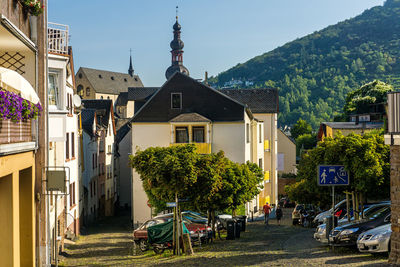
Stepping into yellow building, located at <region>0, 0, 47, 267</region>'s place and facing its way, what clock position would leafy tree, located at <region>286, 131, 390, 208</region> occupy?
The leafy tree is roughly at 10 o'clock from the yellow building.

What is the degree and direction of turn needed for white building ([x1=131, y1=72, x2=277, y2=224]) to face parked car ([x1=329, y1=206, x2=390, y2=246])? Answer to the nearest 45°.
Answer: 0° — it already faces it

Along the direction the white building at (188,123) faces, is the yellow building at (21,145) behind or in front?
in front

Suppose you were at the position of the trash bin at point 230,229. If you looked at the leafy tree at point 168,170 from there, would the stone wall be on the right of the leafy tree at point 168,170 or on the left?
left

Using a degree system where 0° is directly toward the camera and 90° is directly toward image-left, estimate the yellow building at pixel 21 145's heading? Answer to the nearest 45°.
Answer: approximately 315°

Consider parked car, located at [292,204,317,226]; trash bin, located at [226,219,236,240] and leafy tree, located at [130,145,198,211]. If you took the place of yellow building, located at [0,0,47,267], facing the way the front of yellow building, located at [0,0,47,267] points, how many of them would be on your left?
3

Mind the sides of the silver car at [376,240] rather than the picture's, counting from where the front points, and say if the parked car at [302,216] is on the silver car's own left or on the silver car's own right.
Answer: on the silver car's own right

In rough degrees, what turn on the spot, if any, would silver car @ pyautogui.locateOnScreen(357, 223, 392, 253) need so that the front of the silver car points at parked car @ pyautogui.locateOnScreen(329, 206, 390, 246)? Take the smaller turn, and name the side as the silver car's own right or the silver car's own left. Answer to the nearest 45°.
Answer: approximately 135° to the silver car's own right

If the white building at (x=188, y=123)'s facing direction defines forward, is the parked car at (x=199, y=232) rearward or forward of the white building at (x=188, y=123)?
forward

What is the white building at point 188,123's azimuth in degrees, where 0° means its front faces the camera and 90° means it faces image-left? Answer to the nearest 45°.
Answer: approximately 0°

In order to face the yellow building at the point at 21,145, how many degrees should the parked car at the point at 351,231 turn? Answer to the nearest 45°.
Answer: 0° — it already faces it

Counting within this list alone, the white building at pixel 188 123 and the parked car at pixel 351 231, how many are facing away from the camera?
0
